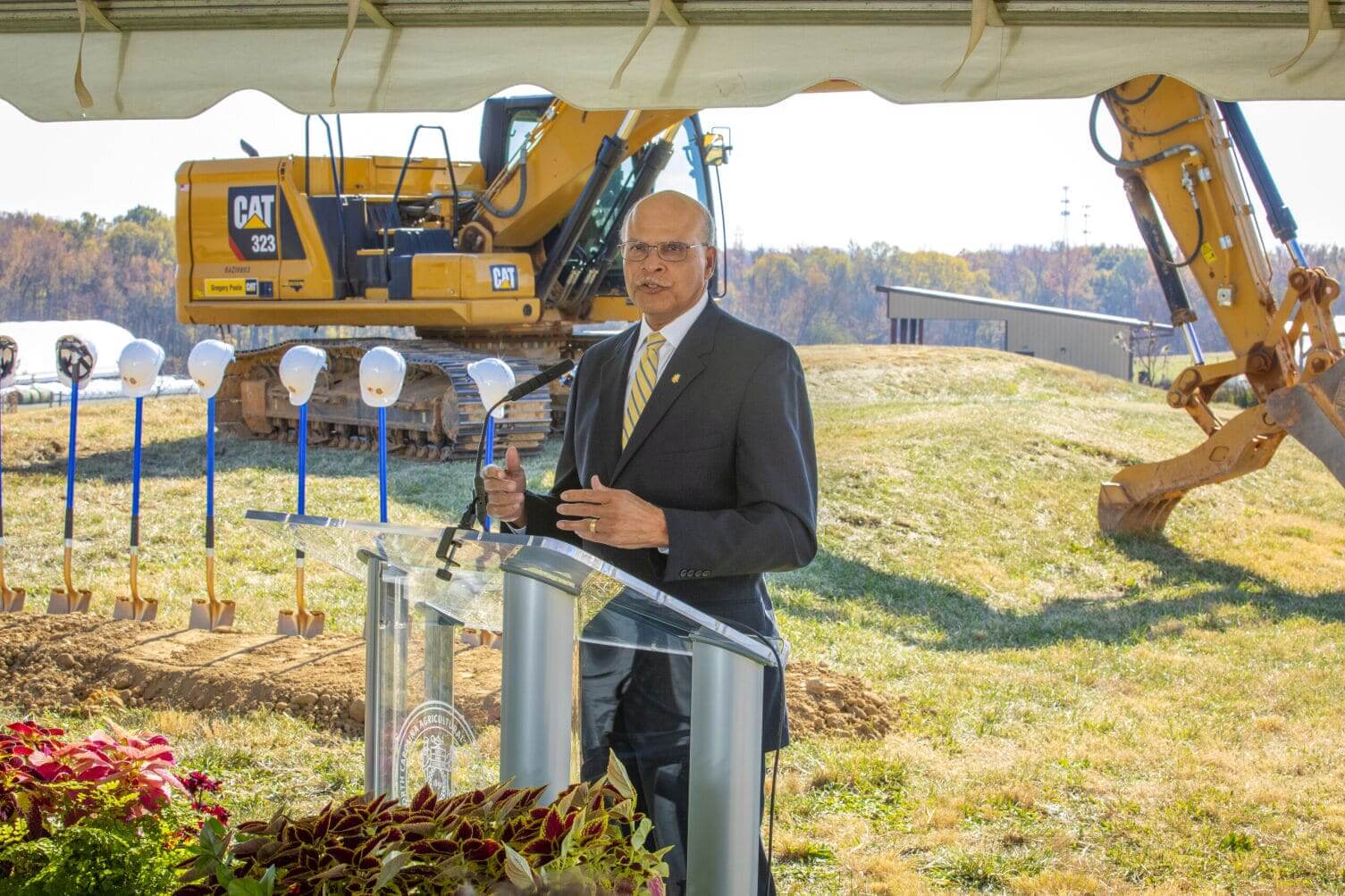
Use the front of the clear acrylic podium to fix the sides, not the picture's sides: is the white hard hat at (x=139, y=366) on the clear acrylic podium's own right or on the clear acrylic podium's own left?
on the clear acrylic podium's own right

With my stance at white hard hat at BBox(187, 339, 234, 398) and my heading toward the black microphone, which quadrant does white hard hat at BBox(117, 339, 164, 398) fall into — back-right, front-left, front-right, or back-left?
back-right

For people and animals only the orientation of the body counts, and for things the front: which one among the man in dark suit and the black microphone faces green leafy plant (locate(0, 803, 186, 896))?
the man in dark suit

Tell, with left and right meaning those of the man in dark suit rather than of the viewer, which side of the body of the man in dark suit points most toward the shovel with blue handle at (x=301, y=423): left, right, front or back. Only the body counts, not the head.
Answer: right

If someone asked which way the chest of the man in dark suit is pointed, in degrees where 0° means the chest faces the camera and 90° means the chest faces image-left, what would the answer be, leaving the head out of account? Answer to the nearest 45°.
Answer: approximately 45°

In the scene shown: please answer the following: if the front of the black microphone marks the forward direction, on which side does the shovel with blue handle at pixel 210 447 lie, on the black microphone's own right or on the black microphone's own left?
on the black microphone's own left

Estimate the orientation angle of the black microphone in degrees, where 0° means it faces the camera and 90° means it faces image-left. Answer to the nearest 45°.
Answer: approximately 270°

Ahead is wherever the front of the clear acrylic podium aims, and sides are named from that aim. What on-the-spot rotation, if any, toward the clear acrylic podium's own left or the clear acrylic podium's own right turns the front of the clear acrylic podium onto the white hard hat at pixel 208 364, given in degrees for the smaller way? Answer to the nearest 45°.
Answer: approximately 135° to the clear acrylic podium's own right

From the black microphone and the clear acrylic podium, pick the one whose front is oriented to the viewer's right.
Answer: the black microphone

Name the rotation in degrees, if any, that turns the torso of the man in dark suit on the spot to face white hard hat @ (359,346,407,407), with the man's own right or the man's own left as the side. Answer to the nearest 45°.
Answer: approximately 135° to the man's own right

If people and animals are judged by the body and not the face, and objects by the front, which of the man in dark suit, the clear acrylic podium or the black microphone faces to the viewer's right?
the black microphone
